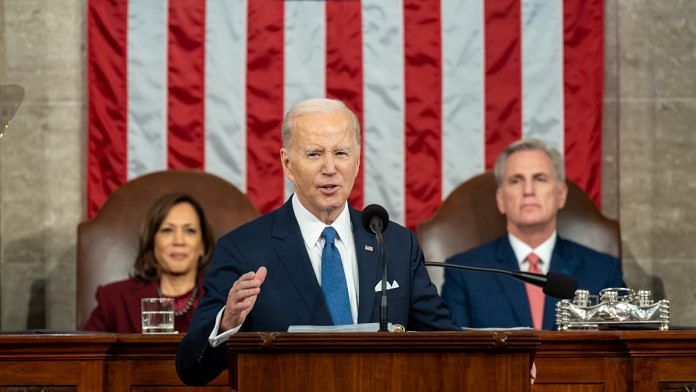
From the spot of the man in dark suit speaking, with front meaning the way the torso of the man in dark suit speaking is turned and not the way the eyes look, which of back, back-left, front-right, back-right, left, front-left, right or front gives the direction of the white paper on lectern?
front

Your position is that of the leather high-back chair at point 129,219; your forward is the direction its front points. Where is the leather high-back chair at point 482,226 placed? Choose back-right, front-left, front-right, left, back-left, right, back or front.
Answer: left

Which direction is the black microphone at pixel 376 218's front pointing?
away from the camera

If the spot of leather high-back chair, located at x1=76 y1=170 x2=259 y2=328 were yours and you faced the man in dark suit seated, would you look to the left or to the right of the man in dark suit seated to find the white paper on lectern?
right

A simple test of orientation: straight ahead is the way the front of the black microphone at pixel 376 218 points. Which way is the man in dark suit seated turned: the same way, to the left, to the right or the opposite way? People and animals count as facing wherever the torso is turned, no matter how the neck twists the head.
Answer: the opposite way

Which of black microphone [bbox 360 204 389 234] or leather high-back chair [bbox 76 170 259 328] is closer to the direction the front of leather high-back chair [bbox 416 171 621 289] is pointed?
the black microphone

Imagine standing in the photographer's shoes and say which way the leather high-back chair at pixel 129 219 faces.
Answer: facing the viewer

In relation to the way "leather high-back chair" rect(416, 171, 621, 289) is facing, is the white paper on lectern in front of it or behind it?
in front

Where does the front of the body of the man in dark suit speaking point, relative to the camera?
toward the camera

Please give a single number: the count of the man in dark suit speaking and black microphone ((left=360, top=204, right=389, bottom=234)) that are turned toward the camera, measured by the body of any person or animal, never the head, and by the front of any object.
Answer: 1

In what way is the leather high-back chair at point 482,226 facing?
toward the camera

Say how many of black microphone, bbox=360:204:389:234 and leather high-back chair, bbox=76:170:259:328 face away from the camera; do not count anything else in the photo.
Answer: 1
